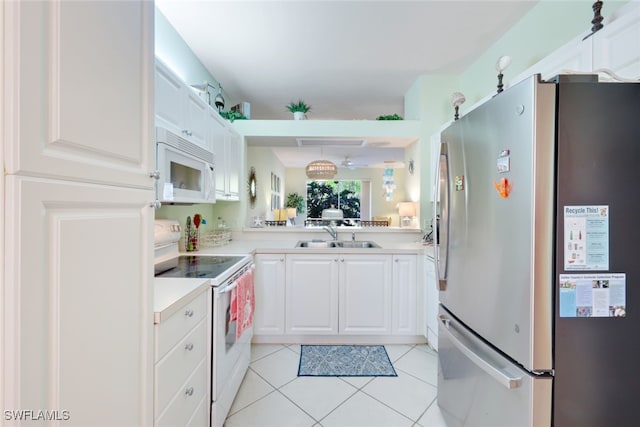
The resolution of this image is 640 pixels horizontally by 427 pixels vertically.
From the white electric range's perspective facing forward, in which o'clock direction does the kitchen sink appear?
The kitchen sink is roughly at 11 o'clock from the white electric range.

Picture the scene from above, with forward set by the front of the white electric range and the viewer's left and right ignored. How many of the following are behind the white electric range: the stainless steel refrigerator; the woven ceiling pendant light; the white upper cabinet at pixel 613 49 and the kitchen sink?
0

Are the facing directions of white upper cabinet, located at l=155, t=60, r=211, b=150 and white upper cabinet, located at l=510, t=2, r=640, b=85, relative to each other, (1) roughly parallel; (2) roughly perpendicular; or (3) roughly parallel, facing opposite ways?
roughly parallel, facing opposite ways

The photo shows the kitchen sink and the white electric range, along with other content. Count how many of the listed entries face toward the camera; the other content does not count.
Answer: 1

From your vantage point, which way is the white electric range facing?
to the viewer's right

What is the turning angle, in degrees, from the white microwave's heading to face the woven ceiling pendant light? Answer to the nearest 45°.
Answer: approximately 90° to its left

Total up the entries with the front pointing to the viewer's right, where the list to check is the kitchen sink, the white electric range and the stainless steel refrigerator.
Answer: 1

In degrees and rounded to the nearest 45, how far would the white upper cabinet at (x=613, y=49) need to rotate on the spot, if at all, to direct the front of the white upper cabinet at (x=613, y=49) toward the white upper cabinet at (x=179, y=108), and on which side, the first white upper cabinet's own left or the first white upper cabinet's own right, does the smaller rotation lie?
0° — it already faces it

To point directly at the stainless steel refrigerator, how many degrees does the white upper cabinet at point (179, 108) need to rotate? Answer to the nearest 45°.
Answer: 0° — it already faces it

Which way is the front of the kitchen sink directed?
toward the camera

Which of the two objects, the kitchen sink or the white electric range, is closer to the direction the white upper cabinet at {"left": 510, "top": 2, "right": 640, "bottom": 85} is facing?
the white electric range

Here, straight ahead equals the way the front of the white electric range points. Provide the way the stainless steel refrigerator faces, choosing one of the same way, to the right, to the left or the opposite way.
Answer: the opposite way

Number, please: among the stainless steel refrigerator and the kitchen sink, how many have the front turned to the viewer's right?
0

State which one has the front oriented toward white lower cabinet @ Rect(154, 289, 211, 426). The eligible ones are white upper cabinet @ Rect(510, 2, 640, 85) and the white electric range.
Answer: the white upper cabinet

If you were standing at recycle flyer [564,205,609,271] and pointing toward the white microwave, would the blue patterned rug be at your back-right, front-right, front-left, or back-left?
front-right

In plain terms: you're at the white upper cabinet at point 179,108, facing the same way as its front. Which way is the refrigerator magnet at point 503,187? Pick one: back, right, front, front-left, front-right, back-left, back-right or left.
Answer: front

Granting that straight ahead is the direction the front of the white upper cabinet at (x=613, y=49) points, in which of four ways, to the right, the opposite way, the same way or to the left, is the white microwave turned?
the opposite way

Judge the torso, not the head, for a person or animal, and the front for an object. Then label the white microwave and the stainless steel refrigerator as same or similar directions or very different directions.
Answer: very different directions

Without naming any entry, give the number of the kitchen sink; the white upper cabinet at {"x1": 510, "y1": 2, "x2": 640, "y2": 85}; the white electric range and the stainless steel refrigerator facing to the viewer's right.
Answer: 1

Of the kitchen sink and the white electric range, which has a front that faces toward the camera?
the kitchen sink

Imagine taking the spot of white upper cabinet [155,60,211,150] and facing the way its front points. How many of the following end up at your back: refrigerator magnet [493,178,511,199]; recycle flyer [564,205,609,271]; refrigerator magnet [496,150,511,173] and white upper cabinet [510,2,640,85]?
0

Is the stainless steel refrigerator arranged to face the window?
no
